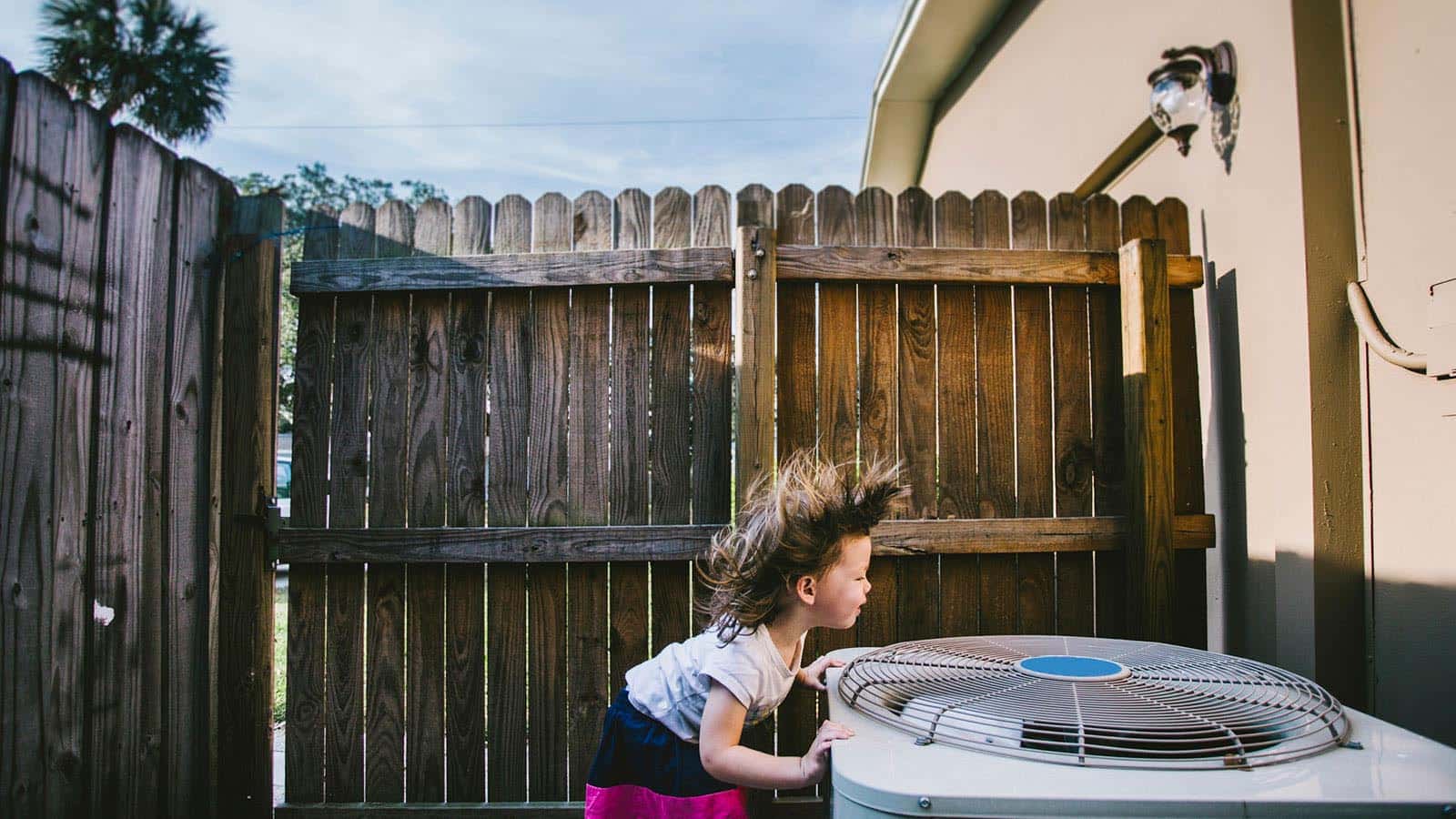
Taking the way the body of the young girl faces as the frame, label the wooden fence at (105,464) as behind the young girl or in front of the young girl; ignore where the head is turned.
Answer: behind

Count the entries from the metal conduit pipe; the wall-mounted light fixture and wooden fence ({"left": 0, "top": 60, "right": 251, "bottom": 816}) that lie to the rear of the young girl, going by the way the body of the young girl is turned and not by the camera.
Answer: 1

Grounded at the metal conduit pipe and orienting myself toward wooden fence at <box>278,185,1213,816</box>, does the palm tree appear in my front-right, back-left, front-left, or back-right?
front-right

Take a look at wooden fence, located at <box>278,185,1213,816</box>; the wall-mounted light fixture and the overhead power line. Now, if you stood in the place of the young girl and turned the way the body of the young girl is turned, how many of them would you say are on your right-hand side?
0

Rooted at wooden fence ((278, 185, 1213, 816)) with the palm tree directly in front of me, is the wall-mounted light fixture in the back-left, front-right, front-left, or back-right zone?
back-right

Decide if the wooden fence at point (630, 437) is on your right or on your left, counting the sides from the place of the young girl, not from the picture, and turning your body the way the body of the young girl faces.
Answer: on your left

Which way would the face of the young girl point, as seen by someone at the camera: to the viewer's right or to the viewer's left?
to the viewer's right

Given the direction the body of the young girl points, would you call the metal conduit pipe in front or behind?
in front

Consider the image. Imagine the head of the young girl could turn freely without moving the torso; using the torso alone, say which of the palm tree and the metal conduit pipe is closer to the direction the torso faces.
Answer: the metal conduit pipe

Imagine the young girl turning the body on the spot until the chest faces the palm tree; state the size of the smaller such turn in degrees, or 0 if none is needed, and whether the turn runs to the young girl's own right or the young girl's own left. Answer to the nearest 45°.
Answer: approximately 135° to the young girl's own left

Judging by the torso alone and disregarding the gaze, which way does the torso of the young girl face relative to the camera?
to the viewer's right

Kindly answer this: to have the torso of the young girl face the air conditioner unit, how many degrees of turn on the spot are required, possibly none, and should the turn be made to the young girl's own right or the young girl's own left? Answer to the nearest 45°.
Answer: approximately 45° to the young girl's own right
